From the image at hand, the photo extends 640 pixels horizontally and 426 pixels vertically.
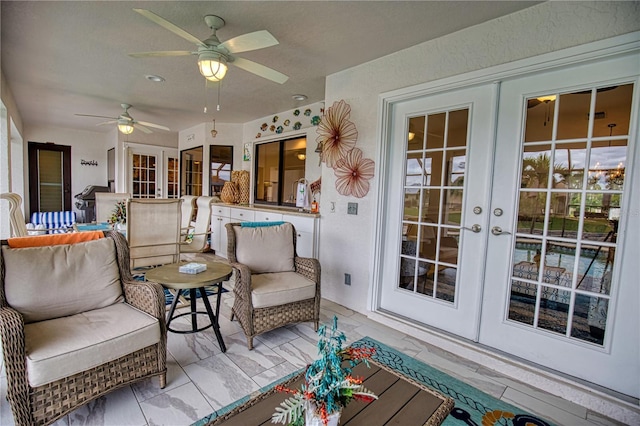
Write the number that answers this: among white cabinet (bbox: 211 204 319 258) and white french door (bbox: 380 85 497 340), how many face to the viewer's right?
0

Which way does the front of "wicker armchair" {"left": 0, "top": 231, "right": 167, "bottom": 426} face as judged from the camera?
facing the viewer and to the right of the viewer

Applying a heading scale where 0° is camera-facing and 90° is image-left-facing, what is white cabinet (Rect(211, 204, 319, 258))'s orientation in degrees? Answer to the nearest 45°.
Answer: approximately 45°

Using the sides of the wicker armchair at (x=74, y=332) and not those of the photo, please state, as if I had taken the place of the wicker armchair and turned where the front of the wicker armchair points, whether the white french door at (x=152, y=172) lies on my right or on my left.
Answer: on my left

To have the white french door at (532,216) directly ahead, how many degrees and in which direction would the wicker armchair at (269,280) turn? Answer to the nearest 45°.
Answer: approximately 45° to its left

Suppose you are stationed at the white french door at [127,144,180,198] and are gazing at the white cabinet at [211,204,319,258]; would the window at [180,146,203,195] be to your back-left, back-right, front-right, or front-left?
front-left

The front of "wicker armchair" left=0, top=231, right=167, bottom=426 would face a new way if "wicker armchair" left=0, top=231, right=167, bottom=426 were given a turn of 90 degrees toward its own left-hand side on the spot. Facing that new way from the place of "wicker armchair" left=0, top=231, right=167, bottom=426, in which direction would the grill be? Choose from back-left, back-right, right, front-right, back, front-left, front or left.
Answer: front-left

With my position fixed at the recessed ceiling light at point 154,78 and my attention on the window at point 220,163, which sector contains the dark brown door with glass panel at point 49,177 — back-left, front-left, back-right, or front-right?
front-left

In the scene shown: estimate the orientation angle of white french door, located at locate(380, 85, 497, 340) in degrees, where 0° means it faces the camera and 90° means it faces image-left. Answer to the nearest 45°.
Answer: approximately 45°

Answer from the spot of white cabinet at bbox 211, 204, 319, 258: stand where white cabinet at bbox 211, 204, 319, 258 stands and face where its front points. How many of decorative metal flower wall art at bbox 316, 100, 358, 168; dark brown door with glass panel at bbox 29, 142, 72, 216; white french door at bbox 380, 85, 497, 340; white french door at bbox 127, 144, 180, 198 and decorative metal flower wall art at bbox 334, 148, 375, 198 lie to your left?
3

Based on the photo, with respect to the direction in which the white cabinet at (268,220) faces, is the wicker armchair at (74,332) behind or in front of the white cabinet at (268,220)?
in front

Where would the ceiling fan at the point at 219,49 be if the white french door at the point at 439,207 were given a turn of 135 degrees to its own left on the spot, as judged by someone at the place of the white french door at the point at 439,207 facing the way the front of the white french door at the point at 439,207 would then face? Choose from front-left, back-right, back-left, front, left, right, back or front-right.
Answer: back-right

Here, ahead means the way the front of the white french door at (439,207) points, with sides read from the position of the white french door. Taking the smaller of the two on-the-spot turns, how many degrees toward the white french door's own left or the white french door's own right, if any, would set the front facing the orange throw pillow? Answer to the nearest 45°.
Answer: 0° — it already faces it

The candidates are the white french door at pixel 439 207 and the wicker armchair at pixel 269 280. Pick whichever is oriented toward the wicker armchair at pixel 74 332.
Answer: the white french door

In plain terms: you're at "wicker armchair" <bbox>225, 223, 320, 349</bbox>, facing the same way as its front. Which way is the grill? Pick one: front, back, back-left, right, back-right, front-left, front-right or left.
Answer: back

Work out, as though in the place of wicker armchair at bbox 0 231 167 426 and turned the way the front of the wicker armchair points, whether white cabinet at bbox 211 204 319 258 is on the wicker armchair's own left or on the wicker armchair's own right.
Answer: on the wicker armchair's own left

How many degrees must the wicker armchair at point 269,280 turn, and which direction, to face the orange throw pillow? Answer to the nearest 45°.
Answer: approximately 135° to its right

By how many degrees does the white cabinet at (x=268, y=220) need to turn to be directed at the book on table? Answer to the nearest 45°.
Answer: approximately 45° to its left

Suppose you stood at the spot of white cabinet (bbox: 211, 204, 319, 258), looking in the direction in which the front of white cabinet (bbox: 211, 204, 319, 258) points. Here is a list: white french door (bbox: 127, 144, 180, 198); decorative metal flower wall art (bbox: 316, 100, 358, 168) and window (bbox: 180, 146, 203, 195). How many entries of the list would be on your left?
1
